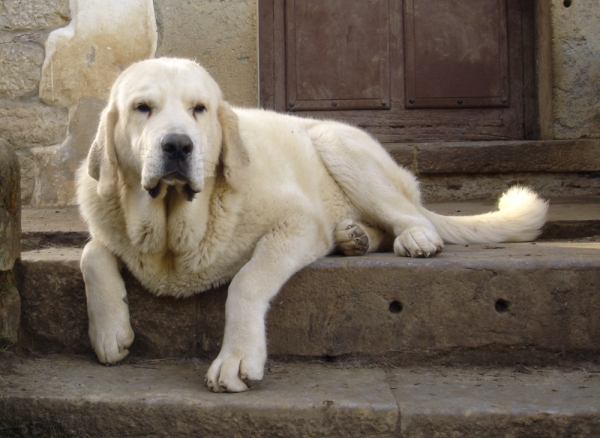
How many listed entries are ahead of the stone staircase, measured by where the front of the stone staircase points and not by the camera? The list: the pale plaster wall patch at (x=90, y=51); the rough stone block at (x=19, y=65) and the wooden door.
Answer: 0

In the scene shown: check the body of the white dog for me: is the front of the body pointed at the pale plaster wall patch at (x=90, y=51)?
no

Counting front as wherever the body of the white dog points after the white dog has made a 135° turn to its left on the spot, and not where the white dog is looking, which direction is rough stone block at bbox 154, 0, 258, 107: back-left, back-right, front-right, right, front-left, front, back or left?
left

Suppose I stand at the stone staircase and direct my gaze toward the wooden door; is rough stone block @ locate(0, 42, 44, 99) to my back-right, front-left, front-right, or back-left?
front-left

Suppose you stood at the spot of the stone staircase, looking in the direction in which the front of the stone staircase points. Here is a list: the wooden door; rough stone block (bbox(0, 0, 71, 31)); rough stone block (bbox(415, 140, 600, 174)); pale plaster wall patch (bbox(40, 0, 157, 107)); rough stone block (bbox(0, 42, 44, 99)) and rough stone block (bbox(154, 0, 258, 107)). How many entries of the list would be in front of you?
0

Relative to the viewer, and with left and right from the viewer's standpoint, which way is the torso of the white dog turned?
facing the viewer and to the left of the viewer

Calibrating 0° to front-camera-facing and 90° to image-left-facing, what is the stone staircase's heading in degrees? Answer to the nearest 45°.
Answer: approximately 0°

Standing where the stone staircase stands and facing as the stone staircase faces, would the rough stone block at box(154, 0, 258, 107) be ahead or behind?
behind

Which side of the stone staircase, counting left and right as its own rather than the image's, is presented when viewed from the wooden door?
back

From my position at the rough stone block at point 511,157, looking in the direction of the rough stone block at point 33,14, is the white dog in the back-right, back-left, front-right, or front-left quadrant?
front-left

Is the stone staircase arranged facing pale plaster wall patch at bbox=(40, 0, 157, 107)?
no

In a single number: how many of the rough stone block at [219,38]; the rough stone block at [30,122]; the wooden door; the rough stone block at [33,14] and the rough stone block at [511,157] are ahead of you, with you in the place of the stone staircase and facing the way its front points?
0

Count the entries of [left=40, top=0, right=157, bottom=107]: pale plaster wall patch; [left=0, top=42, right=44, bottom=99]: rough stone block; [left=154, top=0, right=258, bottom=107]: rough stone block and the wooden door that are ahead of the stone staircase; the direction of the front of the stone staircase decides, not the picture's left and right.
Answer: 0
